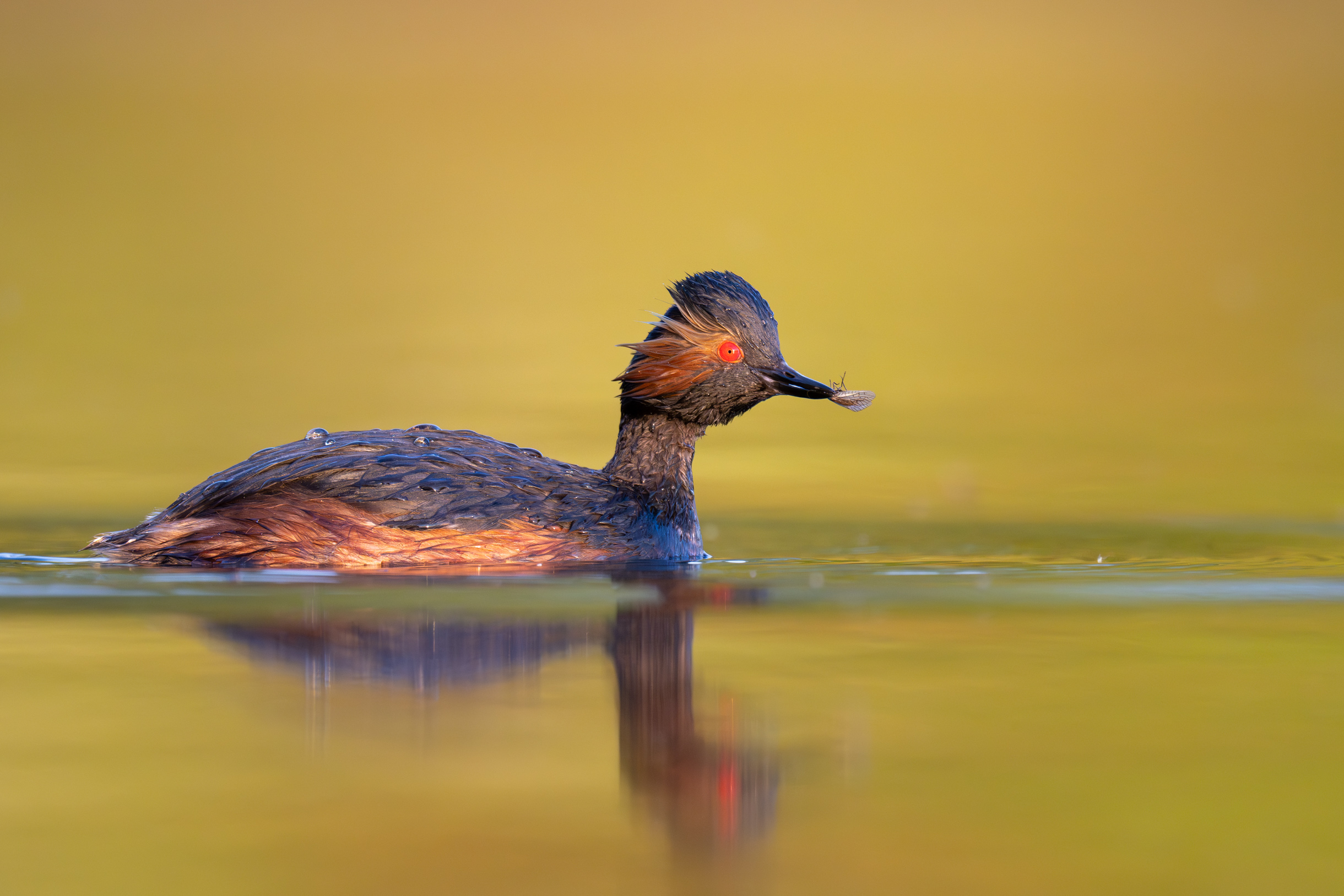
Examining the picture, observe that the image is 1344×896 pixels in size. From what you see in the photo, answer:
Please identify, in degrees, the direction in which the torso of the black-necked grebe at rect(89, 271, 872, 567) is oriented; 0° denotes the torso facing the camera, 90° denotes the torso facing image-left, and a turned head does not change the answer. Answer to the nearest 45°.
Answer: approximately 270°
